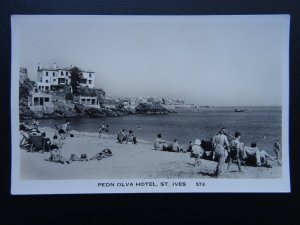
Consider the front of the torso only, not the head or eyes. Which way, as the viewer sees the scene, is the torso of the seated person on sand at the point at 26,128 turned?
to the viewer's right
